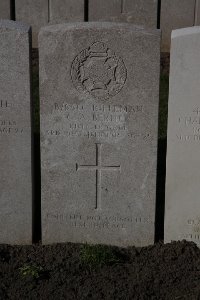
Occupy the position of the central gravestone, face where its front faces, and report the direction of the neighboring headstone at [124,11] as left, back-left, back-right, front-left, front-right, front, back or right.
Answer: back

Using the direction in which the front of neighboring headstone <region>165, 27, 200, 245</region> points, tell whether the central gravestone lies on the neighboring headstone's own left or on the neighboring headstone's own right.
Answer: on the neighboring headstone's own right

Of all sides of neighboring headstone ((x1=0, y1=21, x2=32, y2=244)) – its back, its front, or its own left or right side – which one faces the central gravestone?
left

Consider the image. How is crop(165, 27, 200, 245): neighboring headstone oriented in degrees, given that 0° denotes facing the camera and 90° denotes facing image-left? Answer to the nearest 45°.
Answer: approximately 0°

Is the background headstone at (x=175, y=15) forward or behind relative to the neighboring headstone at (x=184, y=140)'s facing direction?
behind

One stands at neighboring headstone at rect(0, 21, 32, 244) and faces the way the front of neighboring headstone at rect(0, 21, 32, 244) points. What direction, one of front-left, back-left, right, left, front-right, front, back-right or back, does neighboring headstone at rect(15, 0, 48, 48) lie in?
back

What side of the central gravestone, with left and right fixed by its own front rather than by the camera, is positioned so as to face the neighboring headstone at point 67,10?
back

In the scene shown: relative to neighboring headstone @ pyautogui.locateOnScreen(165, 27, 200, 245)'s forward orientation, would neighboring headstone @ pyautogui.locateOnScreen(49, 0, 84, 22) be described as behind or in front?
behind

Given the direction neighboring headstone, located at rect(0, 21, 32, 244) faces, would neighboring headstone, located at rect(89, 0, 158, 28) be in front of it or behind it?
behind

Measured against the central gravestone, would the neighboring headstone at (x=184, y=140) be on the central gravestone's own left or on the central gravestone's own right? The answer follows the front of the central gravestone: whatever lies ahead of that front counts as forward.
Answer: on the central gravestone's own left
